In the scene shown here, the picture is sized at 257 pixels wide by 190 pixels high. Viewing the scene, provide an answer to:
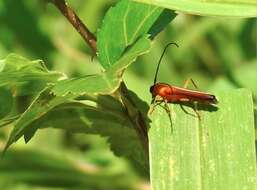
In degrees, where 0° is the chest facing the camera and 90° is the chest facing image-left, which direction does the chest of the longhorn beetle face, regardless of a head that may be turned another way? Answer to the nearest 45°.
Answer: approximately 90°

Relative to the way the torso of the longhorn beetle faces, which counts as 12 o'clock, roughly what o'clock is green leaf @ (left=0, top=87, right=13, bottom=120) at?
The green leaf is roughly at 12 o'clock from the longhorn beetle.
